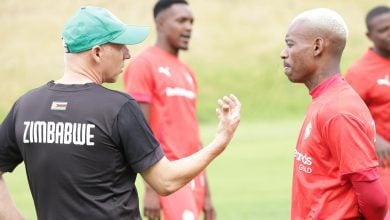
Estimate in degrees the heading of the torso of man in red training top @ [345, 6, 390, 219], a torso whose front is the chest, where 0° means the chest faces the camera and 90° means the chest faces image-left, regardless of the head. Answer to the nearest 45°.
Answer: approximately 0°

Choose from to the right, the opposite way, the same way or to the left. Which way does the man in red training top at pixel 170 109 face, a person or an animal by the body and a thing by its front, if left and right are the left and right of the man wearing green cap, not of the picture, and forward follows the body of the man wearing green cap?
to the right

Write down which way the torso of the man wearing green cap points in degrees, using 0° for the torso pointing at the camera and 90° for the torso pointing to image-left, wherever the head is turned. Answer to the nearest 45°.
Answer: approximately 225°

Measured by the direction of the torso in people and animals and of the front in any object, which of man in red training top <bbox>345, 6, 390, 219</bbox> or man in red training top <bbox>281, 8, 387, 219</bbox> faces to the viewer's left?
man in red training top <bbox>281, 8, 387, 219</bbox>

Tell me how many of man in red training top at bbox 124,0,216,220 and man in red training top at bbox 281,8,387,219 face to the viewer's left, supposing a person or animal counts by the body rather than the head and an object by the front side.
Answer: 1

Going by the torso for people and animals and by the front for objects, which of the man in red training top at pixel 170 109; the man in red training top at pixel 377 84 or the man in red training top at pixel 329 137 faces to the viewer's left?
the man in red training top at pixel 329 137

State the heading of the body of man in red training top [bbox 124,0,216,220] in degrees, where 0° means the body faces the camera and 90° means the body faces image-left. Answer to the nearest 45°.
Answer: approximately 315°

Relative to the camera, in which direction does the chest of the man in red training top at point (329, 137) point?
to the viewer's left

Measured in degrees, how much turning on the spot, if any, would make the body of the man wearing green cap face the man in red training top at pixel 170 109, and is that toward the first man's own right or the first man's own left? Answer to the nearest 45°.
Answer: approximately 45° to the first man's own left

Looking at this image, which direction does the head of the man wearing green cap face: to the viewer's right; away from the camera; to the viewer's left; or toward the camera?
to the viewer's right

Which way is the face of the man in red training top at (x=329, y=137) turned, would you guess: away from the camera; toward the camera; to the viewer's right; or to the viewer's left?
to the viewer's left

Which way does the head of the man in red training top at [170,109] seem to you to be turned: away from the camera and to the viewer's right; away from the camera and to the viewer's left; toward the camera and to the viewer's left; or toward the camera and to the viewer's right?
toward the camera and to the viewer's right
